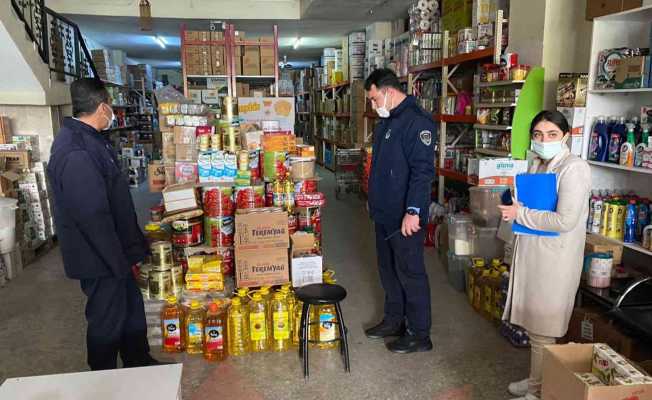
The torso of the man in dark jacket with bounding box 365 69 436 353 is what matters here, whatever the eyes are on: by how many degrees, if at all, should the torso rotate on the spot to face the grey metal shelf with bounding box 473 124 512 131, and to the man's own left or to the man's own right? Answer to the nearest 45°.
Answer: approximately 180°

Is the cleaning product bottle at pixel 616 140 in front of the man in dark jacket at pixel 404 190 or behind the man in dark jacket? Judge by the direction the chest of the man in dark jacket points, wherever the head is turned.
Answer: behind

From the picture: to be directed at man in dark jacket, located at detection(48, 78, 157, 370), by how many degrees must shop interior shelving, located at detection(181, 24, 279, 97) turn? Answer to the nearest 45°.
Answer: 0° — it already faces them

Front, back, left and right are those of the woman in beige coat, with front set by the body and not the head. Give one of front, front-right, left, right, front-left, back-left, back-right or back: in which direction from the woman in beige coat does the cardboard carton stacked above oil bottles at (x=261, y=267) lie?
front-right

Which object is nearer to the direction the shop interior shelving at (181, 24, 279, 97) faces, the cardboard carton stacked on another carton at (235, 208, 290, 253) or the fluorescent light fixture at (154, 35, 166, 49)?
the cardboard carton stacked on another carton

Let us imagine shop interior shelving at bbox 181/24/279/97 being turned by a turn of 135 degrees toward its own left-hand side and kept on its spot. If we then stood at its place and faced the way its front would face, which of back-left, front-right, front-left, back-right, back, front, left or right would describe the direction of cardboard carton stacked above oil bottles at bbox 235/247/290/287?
back-right

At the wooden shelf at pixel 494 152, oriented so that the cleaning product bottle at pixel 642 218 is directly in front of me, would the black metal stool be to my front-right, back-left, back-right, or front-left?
front-right

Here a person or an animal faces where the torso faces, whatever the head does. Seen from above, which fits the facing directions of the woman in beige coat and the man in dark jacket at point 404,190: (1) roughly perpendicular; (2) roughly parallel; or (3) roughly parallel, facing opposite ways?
roughly parallel

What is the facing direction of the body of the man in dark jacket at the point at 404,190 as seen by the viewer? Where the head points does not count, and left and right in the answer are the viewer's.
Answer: facing the viewer and to the left of the viewer

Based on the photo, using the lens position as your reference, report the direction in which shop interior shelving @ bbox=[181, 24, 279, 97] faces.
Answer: facing the viewer

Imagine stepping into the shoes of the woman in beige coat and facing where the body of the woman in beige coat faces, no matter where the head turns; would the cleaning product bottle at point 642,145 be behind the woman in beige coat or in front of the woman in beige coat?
behind

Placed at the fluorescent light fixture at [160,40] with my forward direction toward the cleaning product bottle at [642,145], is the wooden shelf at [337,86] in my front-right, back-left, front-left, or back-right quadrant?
front-left

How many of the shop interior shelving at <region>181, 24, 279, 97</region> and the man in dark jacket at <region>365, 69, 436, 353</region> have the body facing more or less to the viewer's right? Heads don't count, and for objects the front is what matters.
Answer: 0

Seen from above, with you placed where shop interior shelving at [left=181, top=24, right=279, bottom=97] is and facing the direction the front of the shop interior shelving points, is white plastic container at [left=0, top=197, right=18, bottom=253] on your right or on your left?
on your right

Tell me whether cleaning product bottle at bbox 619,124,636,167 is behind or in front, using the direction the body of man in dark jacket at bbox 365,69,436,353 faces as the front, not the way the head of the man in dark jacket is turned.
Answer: behind

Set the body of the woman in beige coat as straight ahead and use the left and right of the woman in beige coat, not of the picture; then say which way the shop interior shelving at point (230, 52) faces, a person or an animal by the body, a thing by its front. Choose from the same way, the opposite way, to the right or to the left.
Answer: to the left

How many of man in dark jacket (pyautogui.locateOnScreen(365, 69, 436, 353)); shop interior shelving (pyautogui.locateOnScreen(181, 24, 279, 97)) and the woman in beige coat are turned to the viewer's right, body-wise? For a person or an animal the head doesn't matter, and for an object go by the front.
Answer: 0
